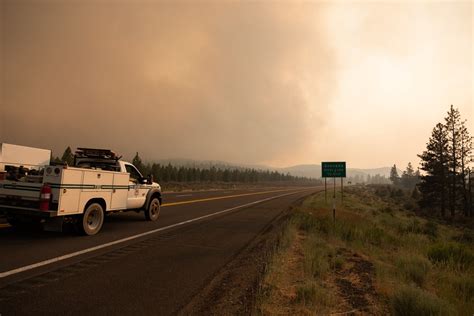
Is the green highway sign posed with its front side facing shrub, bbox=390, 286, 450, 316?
yes

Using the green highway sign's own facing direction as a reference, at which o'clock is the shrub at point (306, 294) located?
The shrub is roughly at 12 o'clock from the green highway sign.

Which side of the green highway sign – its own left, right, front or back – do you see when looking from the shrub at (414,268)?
front

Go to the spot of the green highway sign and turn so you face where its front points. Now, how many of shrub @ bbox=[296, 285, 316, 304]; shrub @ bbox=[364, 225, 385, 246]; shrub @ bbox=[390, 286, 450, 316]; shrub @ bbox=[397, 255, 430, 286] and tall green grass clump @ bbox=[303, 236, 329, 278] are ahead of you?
5

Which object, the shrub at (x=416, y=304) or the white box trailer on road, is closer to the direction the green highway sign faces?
the shrub

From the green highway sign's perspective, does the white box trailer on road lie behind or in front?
in front

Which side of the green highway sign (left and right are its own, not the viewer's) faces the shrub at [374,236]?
front

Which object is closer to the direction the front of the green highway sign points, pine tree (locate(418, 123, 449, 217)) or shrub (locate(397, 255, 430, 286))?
the shrub

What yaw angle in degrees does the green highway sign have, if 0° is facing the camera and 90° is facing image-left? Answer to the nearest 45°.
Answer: approximately 0°

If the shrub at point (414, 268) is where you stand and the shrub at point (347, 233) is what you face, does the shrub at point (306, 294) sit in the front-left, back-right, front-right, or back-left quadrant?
back-left

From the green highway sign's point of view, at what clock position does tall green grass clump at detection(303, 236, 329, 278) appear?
The tall green grass clump is roughly at 12 o'clock from the green highway sign.

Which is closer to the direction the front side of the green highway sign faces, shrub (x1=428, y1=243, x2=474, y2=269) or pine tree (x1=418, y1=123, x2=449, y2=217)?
the shrub
